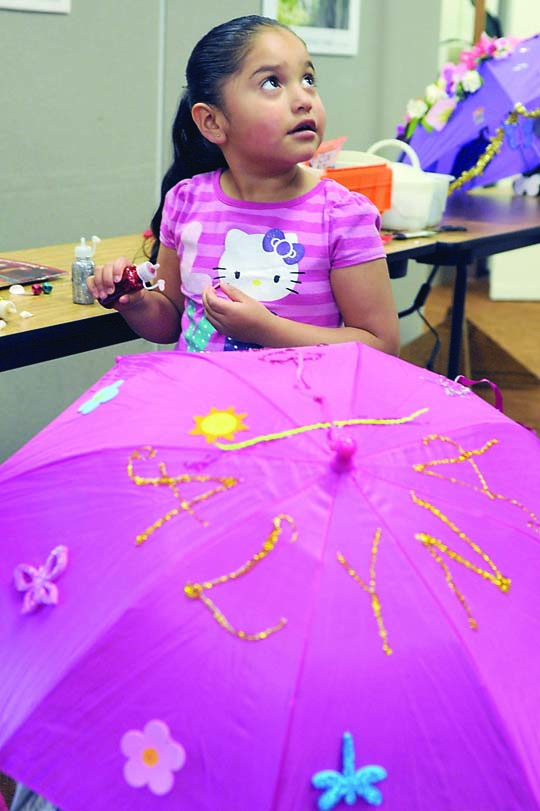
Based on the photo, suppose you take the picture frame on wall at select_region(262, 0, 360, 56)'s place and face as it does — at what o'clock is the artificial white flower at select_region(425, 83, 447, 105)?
The artificial white flower is roughly at 11 o'clock from the picture frame on wall.

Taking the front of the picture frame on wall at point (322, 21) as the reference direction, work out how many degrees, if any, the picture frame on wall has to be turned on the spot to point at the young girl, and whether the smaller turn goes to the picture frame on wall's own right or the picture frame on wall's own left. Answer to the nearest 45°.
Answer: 0° — it already faces them

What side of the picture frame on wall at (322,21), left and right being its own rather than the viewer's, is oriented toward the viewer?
front

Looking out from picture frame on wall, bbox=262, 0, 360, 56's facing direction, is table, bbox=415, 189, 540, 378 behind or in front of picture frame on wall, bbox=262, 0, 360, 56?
in front

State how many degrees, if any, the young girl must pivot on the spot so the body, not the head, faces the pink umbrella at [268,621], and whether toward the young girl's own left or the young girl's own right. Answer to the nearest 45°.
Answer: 0° — they already face it

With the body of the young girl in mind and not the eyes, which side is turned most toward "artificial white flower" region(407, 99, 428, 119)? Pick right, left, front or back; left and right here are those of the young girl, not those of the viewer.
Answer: back

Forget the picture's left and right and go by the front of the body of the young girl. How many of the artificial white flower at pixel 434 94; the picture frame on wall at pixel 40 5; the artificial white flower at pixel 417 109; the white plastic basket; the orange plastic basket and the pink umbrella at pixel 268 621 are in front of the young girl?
1

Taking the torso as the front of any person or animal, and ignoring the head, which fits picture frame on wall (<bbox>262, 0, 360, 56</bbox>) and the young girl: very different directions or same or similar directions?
same or similar directions

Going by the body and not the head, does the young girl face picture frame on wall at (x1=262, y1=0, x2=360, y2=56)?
no

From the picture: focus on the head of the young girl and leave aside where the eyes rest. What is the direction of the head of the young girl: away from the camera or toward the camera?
toward the camera

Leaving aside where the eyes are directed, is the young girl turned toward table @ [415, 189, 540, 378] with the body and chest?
no

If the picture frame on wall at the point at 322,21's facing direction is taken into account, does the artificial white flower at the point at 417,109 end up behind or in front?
in front

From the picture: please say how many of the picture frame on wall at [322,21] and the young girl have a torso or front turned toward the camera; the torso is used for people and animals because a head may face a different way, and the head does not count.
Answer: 2

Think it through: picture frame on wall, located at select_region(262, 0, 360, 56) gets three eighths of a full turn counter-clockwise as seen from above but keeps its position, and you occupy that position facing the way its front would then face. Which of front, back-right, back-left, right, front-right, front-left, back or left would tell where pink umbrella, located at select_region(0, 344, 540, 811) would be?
back-right

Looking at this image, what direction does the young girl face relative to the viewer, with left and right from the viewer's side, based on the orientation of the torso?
facing the viewer
